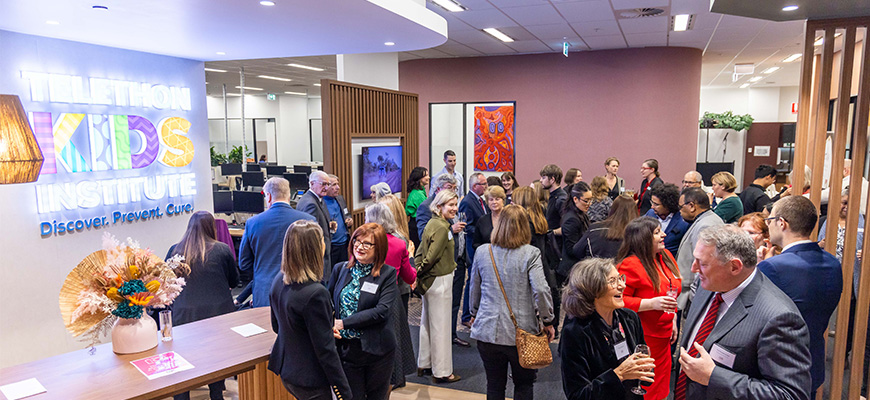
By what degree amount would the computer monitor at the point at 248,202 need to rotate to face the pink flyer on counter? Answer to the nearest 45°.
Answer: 0° — it already faces it

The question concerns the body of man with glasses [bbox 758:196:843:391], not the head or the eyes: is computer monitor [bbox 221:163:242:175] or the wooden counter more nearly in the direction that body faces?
the computer monitor

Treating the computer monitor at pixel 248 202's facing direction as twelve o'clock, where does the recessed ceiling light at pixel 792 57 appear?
The recessed ceiling light is roughly at 9 o'clock from the computer monitor.

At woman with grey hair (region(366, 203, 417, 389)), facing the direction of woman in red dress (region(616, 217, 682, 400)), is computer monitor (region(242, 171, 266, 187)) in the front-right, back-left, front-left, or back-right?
back-left

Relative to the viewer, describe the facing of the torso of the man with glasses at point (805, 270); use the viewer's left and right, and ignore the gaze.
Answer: facing away from the viewer and to the left of the viewer
